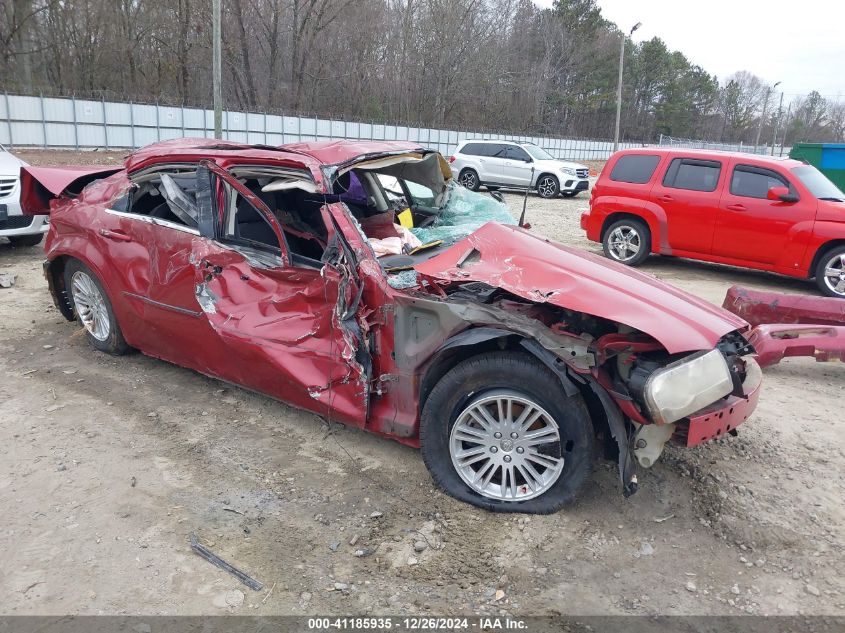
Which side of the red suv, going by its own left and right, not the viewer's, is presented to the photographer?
right

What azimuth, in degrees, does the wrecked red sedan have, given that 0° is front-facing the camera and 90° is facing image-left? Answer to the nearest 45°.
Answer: approximately 315°

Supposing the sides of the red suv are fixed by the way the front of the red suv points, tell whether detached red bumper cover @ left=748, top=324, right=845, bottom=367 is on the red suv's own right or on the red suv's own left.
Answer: on the red suv's own right

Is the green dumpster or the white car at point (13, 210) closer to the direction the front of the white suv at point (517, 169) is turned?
the green dumpster

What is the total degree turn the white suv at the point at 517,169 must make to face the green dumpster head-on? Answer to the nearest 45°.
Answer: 0° — it already faces it

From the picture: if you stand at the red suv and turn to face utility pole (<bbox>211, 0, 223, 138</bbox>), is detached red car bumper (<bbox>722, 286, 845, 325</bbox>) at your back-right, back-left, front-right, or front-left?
back-left

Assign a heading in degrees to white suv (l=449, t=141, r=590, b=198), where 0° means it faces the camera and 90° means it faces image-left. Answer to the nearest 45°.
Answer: approximately 315°

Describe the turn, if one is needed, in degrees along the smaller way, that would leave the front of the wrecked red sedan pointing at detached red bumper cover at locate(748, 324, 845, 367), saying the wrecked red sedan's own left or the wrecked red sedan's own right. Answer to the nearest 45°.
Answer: approximately 90° to the wrecked red sedan's own left
